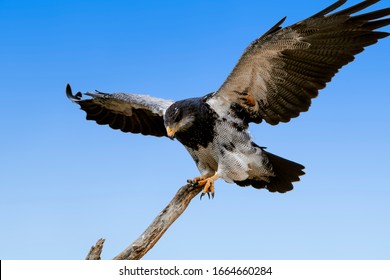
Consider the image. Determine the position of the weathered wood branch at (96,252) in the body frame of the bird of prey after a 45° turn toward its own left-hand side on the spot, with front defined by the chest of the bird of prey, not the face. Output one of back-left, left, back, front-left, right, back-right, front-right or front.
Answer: right

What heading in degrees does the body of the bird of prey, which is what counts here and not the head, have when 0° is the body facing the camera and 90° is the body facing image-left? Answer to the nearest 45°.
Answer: approximately 45°
